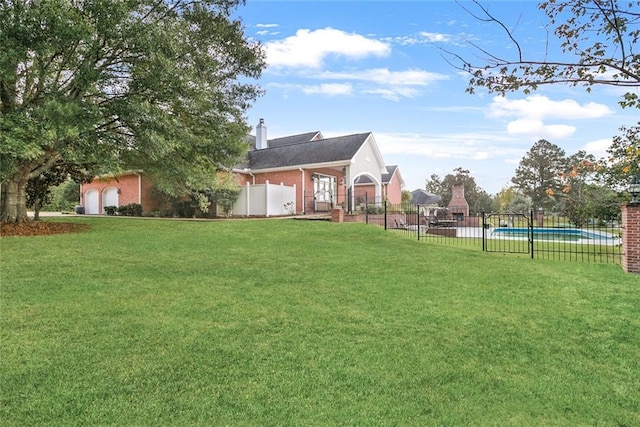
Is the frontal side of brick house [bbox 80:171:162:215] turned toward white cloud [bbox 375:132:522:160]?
no

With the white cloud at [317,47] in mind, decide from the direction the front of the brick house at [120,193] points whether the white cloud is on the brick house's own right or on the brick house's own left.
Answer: on the brick house's own left

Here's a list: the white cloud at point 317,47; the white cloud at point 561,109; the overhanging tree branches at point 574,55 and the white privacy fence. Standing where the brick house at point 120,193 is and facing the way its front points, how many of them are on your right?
0

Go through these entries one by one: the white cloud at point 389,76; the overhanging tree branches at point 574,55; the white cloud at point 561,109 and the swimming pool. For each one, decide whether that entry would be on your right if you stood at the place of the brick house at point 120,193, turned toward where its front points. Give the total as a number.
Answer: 0

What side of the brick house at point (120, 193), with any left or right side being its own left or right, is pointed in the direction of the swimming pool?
left

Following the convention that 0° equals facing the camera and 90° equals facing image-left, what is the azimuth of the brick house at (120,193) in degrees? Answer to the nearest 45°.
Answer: approximately 45°

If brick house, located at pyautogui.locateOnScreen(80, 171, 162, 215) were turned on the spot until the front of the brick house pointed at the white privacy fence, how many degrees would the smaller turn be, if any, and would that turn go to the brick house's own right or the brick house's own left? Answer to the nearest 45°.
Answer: approximately 90° to the brick house's own left

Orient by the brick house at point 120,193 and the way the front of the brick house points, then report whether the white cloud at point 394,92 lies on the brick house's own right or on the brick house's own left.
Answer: on the brick house's own left

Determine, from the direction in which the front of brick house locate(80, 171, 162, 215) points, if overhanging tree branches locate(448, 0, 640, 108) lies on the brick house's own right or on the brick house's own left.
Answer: on the brick house's own left

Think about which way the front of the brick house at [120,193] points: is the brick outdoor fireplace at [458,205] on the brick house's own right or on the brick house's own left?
on the brick house's own left
